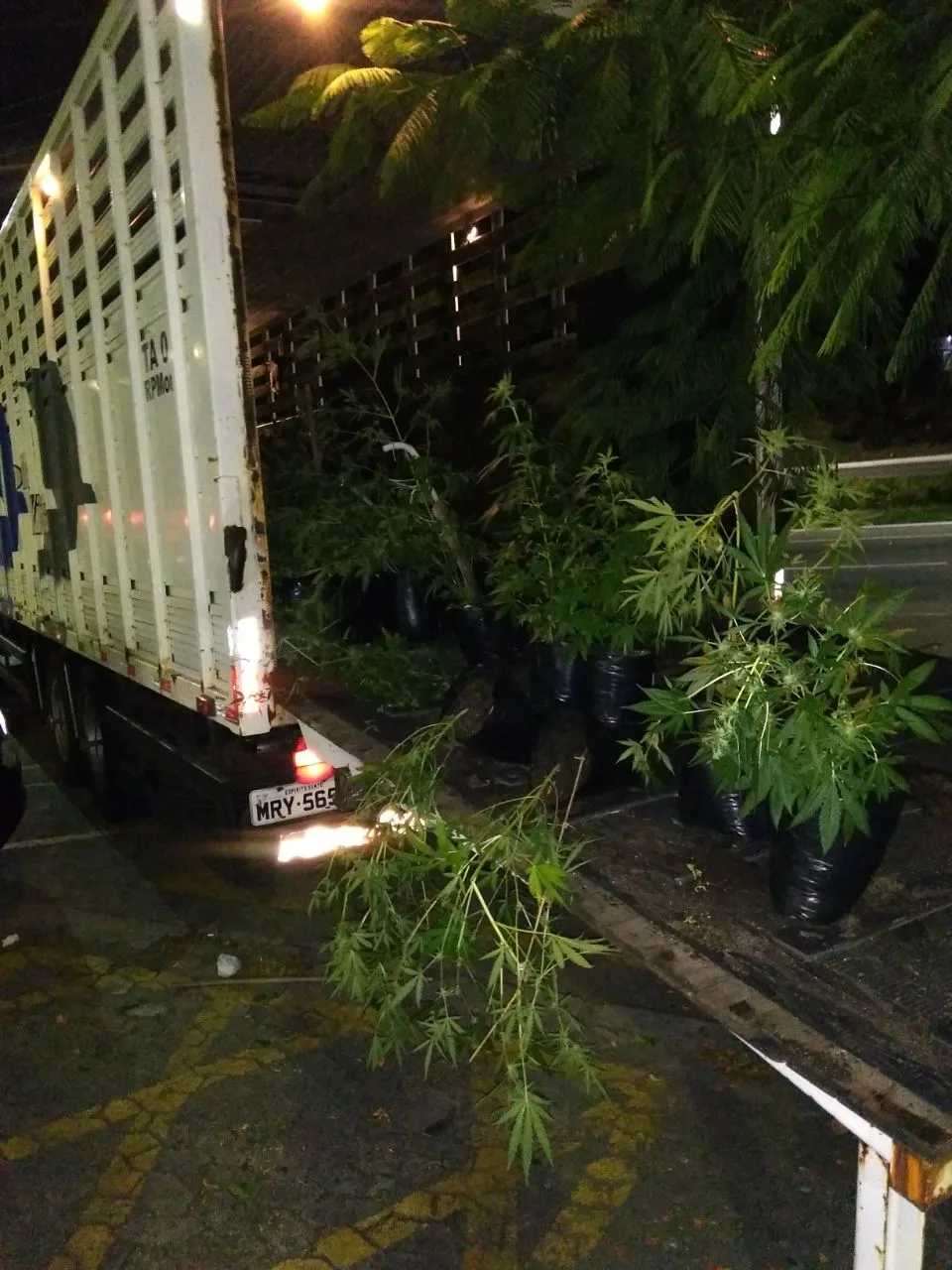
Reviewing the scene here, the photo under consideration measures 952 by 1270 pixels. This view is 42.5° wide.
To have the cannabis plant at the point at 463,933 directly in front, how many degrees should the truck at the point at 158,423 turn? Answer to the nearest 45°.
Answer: approximately 180°

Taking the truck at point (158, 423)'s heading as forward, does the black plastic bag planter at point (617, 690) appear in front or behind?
behind

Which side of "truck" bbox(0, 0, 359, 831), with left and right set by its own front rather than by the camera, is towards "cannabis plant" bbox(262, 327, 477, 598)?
right

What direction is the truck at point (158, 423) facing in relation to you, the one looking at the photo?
facing away from the viewer and to the left of the viewer

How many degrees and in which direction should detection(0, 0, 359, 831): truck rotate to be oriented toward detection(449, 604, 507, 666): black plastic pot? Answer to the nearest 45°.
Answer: approximately 90° to its right

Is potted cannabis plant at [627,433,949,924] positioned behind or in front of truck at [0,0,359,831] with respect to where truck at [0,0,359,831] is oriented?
behind

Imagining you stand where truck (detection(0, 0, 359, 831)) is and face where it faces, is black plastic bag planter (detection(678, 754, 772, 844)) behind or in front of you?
behind
